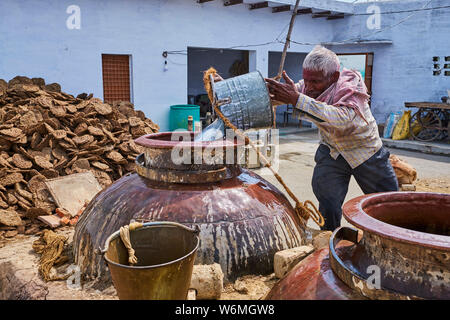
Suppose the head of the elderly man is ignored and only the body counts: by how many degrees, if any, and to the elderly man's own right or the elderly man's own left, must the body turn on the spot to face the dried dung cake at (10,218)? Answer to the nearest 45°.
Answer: approximately 45° to the elderly man's own right

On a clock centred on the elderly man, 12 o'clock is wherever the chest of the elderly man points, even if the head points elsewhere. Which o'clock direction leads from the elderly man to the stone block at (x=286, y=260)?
The stone block is roughly at 11 o'clock from the elderly man.

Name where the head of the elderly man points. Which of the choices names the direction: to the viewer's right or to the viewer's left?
to the viewer's left

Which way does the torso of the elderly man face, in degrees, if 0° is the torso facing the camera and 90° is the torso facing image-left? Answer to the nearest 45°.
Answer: approximately 45°
